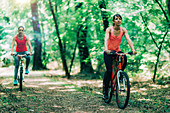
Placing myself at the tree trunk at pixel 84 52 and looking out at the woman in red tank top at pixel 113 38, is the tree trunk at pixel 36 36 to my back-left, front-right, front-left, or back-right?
back-right

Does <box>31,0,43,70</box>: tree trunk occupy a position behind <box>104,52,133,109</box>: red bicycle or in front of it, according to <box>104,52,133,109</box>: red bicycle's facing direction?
behind
